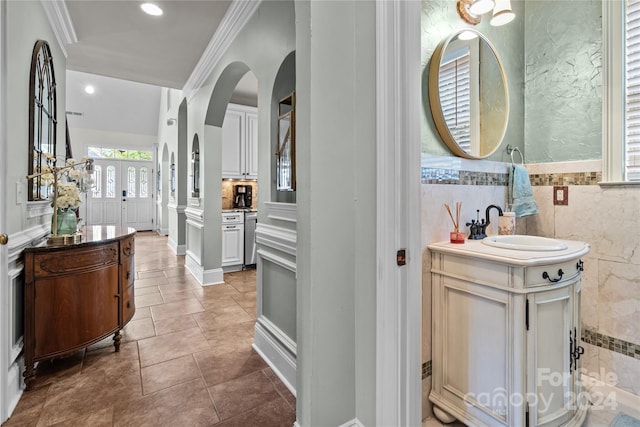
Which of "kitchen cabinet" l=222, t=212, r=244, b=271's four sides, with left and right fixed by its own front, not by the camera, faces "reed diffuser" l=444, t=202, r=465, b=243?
front

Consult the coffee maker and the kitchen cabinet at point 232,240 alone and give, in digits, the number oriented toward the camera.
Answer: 2

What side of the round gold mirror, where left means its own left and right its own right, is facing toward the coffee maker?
back

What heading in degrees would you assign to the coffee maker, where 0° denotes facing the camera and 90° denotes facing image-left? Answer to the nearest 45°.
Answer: approximately 0°

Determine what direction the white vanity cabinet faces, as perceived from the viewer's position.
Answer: facing the viewer and to the right of the viewer

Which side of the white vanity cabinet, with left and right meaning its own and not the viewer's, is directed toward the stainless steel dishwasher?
back

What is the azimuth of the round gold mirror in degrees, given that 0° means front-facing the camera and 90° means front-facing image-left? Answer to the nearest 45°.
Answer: approximately 315°
